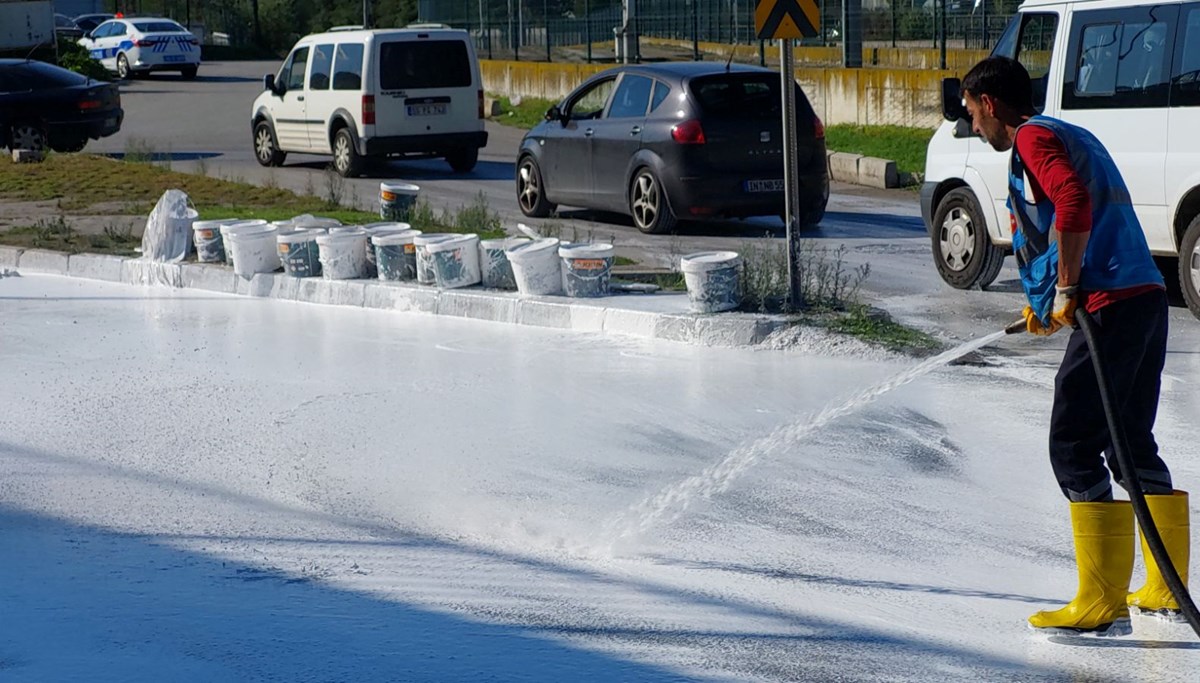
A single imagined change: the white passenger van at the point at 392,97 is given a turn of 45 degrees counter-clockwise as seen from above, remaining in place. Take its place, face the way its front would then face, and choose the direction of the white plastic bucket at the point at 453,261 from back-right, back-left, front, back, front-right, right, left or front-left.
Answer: left

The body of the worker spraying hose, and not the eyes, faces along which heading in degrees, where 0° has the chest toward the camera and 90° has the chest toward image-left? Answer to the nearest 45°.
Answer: approximately 90°

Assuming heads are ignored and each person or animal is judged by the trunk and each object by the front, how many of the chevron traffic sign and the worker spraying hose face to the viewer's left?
1

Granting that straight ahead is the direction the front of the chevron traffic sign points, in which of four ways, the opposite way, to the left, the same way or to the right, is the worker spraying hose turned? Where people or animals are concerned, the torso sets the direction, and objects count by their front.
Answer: to the right

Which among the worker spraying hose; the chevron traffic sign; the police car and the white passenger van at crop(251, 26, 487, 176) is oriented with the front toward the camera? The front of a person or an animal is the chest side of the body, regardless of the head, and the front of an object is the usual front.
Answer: the chevron traffic sign

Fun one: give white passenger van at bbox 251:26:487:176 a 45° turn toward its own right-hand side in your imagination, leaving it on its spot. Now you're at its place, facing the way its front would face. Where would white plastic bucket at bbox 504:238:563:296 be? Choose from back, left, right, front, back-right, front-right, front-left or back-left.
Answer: back

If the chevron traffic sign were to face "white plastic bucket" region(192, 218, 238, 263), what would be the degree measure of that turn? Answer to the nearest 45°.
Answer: approximately 135° to its right

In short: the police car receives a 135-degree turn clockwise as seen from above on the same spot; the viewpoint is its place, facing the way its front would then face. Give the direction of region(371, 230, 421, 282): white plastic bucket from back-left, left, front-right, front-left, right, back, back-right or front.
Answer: right

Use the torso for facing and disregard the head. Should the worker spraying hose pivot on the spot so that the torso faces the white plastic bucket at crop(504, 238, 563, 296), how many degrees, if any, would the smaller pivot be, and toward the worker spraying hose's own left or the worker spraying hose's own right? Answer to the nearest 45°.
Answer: approximately 45° to the worker spraying hose's own right

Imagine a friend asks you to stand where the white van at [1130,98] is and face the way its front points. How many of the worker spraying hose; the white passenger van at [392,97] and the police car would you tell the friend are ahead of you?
2

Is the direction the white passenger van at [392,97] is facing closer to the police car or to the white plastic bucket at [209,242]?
the police car

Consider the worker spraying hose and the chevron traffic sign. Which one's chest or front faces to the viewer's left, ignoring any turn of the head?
the worker spraying hose
